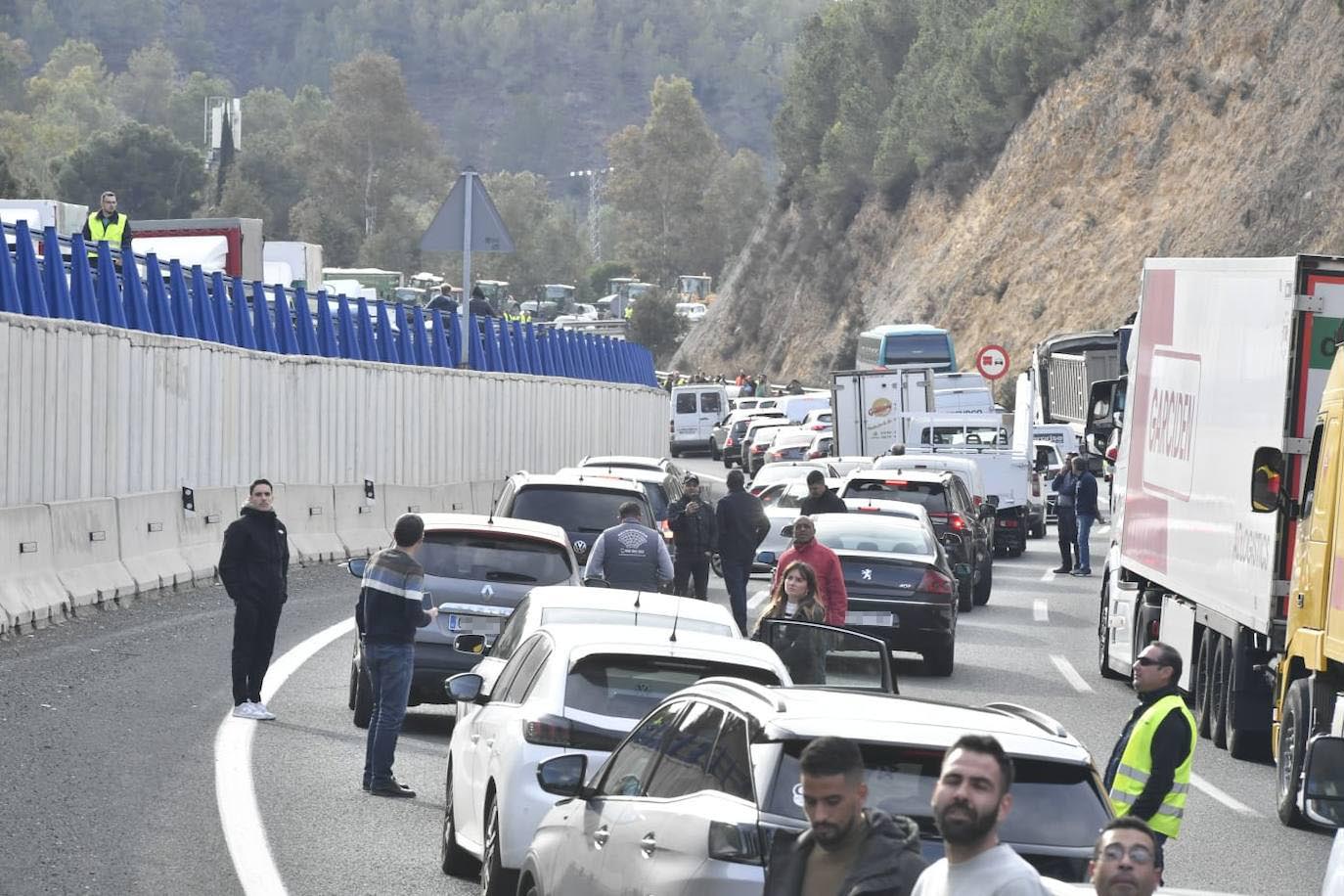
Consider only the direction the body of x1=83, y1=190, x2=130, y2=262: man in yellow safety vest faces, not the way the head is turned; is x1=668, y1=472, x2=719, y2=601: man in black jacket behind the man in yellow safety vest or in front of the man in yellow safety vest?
in front

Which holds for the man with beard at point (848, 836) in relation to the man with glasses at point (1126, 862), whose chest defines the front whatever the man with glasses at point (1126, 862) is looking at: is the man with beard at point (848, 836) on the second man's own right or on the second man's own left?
on the second man's own right

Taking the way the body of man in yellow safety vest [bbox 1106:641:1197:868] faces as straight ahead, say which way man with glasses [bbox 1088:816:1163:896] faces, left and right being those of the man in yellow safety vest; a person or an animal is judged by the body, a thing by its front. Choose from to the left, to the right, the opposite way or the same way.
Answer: to the left

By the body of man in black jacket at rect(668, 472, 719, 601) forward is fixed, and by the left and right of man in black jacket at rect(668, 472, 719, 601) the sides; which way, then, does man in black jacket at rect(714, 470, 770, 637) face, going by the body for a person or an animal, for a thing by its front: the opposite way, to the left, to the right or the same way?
the opposite way

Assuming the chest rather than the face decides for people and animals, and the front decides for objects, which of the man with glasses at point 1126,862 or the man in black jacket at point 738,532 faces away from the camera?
the man in black jacket

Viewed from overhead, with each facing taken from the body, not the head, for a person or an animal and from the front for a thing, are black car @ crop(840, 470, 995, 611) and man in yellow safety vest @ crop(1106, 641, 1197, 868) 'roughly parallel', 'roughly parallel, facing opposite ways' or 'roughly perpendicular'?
roughly perpendicular

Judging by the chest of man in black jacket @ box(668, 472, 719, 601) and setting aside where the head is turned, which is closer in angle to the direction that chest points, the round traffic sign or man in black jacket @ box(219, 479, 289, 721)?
the man in black jacket

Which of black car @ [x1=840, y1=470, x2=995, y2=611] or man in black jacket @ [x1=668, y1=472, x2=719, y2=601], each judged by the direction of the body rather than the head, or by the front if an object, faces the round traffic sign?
the black car

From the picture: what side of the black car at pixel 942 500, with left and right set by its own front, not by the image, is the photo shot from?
back

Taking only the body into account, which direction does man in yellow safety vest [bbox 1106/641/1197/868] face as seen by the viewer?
to the viewer's left

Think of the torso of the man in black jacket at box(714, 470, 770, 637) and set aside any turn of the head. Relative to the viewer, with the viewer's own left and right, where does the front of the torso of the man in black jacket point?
facing away from the viewer

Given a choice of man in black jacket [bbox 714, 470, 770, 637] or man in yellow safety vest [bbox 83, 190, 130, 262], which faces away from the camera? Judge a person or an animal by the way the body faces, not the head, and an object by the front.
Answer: the man in black jacket
